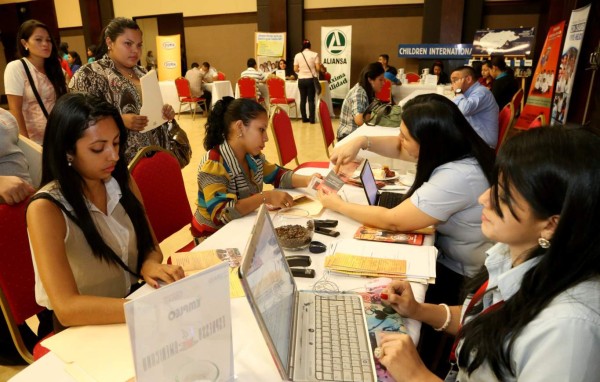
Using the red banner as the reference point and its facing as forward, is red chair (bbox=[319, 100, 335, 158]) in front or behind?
in front

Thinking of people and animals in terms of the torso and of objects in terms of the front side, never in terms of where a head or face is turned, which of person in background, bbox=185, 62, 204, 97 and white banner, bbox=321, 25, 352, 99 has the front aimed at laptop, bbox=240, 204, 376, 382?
the white banner

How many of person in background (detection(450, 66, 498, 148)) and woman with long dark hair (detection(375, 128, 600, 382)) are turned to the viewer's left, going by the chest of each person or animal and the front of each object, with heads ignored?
2

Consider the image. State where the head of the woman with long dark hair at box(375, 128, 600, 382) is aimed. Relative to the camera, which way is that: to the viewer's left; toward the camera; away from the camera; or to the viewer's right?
to the viewer's left

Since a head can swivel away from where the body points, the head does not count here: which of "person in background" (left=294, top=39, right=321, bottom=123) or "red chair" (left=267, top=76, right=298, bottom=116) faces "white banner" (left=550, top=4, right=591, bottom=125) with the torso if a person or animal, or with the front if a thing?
the red chair

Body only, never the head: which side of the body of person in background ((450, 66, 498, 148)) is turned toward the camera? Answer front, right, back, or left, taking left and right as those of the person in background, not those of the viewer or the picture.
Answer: left

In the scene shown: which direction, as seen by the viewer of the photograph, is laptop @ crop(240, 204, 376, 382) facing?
facing to the right of the viewer

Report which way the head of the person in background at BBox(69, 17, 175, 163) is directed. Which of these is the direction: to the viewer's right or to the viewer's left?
to the viewer's right

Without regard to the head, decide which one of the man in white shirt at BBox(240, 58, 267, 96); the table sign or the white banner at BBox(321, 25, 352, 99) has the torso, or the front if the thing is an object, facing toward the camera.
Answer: the white banner

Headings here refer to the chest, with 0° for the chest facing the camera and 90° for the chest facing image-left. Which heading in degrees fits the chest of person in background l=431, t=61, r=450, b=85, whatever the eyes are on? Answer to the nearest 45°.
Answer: approximately 45°

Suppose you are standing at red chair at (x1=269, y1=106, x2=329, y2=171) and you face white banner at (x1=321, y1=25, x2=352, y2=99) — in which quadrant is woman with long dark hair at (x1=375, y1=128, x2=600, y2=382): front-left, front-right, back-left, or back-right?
back-right

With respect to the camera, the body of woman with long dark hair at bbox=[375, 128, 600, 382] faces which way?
to the viewer's left

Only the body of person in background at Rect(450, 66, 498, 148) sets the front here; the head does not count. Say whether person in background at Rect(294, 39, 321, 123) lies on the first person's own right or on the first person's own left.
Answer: on the first person's own right

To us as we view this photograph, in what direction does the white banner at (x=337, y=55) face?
facing the viewer

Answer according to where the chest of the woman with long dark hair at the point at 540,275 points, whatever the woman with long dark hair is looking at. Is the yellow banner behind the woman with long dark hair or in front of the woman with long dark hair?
in front
